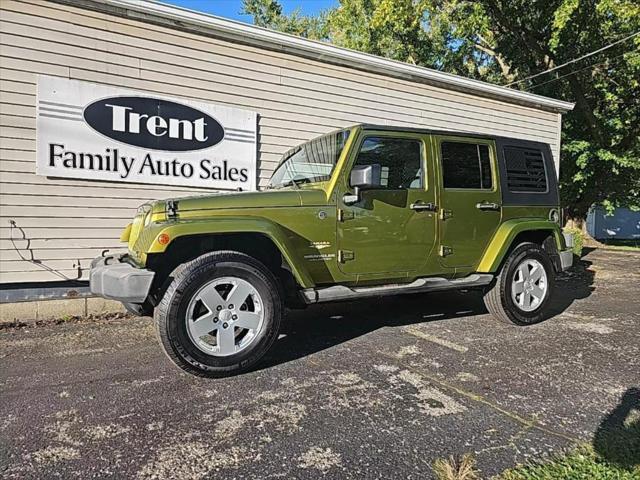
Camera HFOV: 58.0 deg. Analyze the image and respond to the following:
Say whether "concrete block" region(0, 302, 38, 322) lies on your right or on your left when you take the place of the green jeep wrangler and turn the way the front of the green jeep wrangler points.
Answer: on your right

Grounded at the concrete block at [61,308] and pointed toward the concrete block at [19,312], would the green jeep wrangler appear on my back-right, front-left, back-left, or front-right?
back-left

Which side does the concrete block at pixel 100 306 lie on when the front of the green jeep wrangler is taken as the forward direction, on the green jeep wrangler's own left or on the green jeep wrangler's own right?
on the green jeep wrangler's own right

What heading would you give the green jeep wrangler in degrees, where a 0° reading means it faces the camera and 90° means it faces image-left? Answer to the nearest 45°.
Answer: approximately 45°

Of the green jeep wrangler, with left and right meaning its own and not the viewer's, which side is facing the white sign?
right
